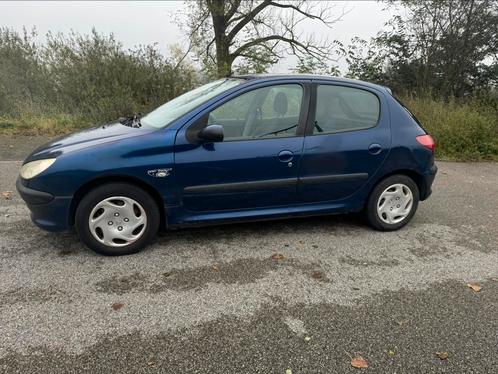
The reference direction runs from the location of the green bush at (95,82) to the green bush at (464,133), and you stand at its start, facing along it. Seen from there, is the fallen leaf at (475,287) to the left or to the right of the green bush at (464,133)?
right

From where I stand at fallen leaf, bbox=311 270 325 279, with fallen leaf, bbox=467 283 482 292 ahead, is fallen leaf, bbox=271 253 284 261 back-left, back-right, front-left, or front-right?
back-left

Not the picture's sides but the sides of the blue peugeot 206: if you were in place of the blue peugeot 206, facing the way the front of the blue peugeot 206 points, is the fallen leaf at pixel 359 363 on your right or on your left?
on your left

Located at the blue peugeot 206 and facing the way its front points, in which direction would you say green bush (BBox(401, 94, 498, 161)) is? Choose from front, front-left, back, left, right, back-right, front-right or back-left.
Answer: back-right

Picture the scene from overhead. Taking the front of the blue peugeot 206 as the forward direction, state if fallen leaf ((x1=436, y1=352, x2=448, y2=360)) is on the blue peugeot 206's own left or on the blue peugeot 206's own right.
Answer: on the blue peugeot 206's own left

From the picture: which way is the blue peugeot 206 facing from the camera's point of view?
to the viewer's left

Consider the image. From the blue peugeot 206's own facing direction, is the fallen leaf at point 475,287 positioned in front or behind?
behind

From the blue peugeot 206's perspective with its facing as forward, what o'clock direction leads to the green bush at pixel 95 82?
The green bush is roughly at 2 o'clock from the blue peugeot 206.

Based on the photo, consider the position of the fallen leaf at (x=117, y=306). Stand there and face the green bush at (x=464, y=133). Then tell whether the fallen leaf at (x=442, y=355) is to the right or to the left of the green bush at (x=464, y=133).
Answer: right
